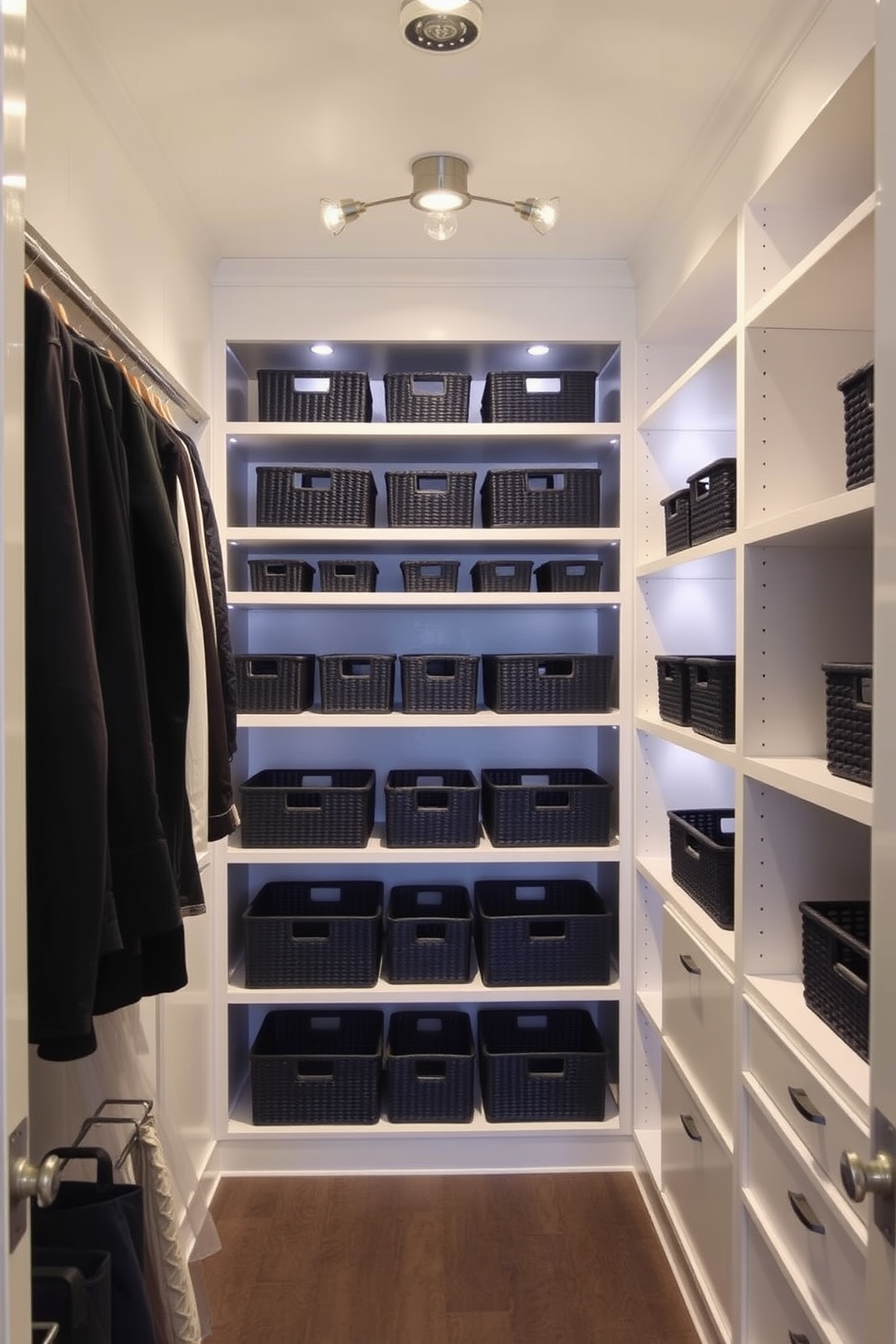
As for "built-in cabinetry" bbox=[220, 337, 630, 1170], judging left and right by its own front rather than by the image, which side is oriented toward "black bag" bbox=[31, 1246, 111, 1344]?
front

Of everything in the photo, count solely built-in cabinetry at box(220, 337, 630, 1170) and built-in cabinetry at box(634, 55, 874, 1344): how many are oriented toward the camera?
1

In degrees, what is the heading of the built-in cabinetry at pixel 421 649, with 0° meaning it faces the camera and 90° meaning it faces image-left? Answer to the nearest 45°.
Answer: approximately 0°

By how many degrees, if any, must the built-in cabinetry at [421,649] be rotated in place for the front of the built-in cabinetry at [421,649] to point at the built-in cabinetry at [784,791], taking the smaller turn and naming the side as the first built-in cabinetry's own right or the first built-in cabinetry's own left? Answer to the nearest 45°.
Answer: approximately 45° to the first built-in cabinetry's own left

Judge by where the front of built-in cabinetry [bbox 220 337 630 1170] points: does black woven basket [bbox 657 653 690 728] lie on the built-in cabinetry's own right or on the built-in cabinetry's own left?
on the built-in cabinetry's own left

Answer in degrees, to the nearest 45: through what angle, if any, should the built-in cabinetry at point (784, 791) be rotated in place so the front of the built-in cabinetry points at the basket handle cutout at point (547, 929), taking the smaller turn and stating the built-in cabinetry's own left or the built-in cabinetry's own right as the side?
approximately 45° to the built-in cabinetry's own right

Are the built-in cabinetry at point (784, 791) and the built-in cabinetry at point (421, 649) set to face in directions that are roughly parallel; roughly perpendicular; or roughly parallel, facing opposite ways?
roughly perpendicular

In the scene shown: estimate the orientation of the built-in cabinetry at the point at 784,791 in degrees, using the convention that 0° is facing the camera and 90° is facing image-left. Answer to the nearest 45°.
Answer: approximately 90°

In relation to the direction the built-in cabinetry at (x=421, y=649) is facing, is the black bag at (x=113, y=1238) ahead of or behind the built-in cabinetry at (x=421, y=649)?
ahead

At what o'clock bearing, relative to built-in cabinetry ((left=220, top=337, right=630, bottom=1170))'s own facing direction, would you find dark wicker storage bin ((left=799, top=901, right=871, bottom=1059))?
The dark wicker storage bin is roughly at 11 o'clock from the built-in cabinetry.
